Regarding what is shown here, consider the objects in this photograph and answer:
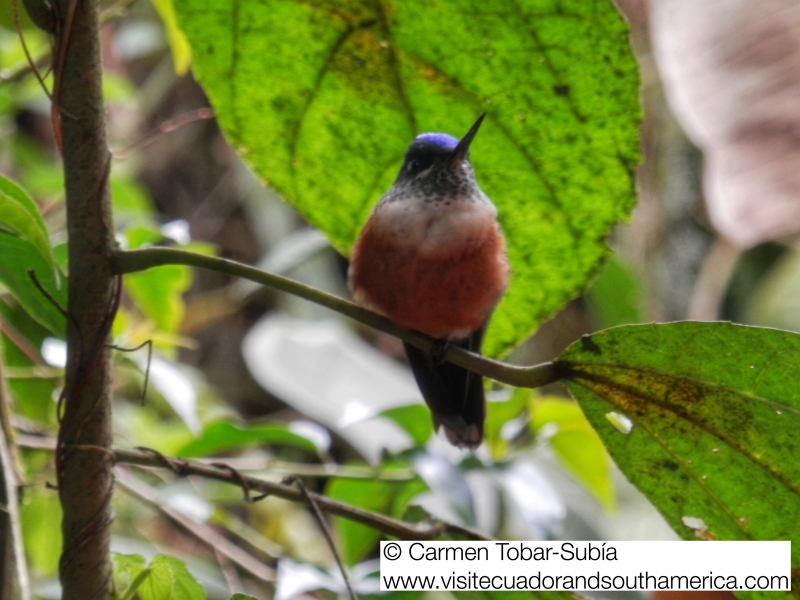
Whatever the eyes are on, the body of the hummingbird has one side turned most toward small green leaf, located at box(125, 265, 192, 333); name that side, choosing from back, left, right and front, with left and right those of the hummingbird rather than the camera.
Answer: right

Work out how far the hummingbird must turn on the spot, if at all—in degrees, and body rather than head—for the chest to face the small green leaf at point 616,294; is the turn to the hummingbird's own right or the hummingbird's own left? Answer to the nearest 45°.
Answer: approximately 135° to the hummingbird's own left

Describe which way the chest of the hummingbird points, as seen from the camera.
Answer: toward the camera
